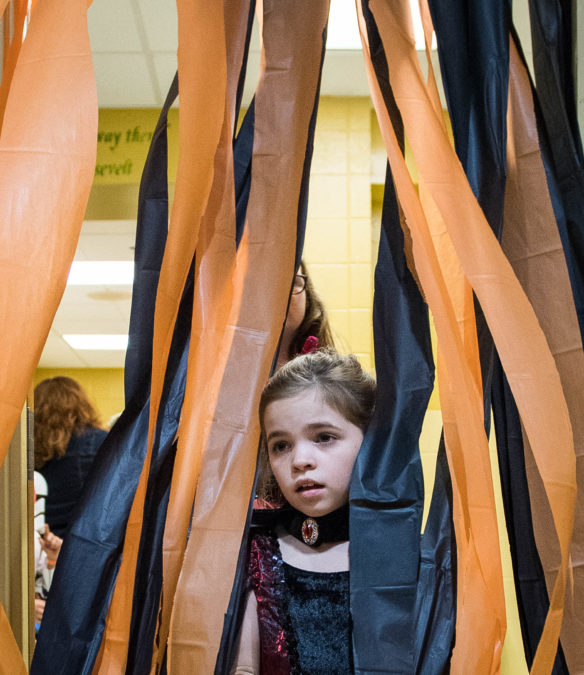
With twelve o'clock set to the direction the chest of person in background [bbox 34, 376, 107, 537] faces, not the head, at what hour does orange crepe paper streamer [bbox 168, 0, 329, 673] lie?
The orange crepe paper streamer is roughly at 6 o'clock from the person in background.

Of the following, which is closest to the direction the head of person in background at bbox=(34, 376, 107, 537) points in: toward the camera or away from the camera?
away from the camera

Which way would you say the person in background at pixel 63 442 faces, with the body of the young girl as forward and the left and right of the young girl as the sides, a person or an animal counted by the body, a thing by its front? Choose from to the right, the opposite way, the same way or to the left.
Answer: the opposite way

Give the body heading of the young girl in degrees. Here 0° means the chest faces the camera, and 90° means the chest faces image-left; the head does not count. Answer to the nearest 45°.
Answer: approximately 0°

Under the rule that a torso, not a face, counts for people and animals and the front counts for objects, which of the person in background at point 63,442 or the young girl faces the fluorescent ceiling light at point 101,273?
the person in background

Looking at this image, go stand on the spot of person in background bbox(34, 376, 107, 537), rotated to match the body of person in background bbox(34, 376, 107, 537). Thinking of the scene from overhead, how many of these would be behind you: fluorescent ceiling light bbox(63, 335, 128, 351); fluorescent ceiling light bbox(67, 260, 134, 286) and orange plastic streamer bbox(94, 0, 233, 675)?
1

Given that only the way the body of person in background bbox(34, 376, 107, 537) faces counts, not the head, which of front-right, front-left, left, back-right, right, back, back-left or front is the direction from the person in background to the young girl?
back

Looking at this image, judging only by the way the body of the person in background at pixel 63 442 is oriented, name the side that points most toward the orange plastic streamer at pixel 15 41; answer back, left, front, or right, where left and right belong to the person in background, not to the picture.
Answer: back

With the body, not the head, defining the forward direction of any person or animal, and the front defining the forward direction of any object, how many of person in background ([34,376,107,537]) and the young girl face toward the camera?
1

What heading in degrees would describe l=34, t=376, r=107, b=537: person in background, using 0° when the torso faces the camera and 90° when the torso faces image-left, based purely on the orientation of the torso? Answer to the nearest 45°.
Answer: approximately 180°
